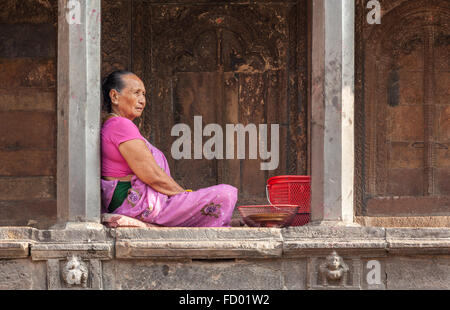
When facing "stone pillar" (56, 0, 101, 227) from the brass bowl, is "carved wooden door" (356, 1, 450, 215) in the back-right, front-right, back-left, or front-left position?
back-right

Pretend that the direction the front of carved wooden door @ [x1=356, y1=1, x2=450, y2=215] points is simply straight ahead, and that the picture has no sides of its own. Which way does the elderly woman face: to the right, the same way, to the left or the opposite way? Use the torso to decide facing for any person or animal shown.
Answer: to the left

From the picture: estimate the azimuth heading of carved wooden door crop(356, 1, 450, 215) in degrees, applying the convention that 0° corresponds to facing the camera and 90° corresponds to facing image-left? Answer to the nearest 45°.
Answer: approximately 0°

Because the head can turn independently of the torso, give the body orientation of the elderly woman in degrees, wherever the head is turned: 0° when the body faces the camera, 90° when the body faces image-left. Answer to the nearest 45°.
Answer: approximately 270°

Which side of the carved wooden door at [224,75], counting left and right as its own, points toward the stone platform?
front

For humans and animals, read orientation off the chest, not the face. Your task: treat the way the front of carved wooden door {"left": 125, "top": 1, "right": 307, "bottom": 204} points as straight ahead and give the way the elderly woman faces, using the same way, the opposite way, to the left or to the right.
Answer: to the left

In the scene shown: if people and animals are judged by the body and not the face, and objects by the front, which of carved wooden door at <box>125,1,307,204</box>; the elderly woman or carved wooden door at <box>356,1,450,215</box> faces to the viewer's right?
the elderly woman

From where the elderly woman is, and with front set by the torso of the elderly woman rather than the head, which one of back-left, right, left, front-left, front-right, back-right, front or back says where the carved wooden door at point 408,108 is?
front-left

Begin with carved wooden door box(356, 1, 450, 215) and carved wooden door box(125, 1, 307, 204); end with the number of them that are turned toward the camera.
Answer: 2

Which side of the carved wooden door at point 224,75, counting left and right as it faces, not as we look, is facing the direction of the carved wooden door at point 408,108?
left
